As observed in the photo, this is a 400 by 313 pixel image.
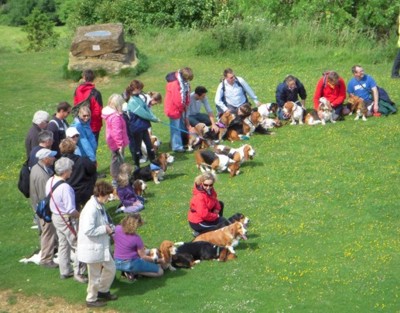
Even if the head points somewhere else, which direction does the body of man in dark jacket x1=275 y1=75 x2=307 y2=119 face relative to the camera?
toward the camera

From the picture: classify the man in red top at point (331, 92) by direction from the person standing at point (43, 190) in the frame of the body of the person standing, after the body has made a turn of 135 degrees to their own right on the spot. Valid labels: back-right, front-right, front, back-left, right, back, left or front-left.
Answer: back

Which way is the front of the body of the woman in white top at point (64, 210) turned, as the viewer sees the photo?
to the viewer's right

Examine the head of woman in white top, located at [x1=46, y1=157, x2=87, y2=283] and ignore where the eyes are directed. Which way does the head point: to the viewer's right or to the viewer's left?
to the viewer's right

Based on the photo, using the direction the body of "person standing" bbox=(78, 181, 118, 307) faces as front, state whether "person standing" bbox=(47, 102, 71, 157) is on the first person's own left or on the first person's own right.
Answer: on the first person's own left

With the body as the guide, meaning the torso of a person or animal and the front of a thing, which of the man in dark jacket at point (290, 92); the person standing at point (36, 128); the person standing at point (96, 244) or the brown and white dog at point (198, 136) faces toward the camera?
the man in dark jacket

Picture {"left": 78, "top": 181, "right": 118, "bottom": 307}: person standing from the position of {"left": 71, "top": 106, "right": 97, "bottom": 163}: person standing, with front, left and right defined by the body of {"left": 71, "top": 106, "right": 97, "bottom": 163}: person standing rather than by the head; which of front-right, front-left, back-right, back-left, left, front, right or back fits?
front-right

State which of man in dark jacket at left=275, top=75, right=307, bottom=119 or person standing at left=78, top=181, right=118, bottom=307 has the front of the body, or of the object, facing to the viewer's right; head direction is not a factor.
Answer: the person standing
